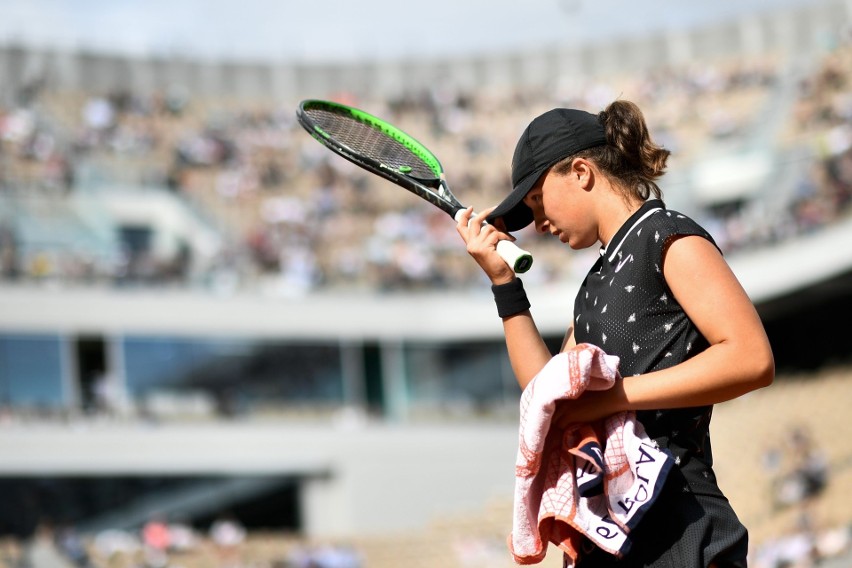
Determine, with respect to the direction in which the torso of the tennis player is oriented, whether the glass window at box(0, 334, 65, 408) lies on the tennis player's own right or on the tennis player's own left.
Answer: on the tennis player's own right

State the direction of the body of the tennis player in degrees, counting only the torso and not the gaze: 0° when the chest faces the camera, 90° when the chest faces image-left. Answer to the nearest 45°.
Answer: approximately 90°

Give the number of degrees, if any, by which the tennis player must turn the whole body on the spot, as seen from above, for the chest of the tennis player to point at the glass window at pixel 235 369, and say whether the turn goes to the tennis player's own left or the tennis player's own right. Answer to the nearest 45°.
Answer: approximately 90° to the tennis player's own right
